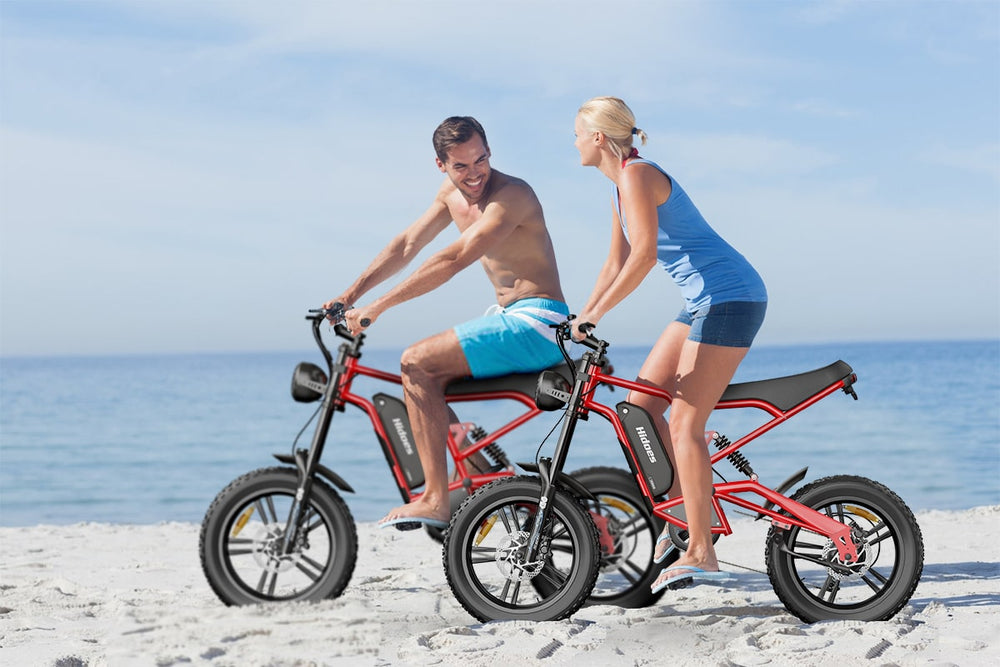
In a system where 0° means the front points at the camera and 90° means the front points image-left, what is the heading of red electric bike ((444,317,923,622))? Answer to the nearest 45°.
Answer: approximately 90°

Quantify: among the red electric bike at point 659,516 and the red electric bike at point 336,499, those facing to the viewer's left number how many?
2

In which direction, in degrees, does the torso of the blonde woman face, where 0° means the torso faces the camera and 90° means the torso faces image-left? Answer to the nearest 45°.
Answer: approximately 90°

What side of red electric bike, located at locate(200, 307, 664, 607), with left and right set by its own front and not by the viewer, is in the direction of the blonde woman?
back

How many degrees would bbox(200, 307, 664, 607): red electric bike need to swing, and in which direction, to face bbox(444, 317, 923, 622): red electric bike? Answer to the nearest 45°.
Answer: approximately 180°

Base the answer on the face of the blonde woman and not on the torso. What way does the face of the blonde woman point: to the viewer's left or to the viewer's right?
to the viewer's left

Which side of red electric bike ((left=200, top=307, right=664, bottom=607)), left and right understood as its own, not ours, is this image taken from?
left
